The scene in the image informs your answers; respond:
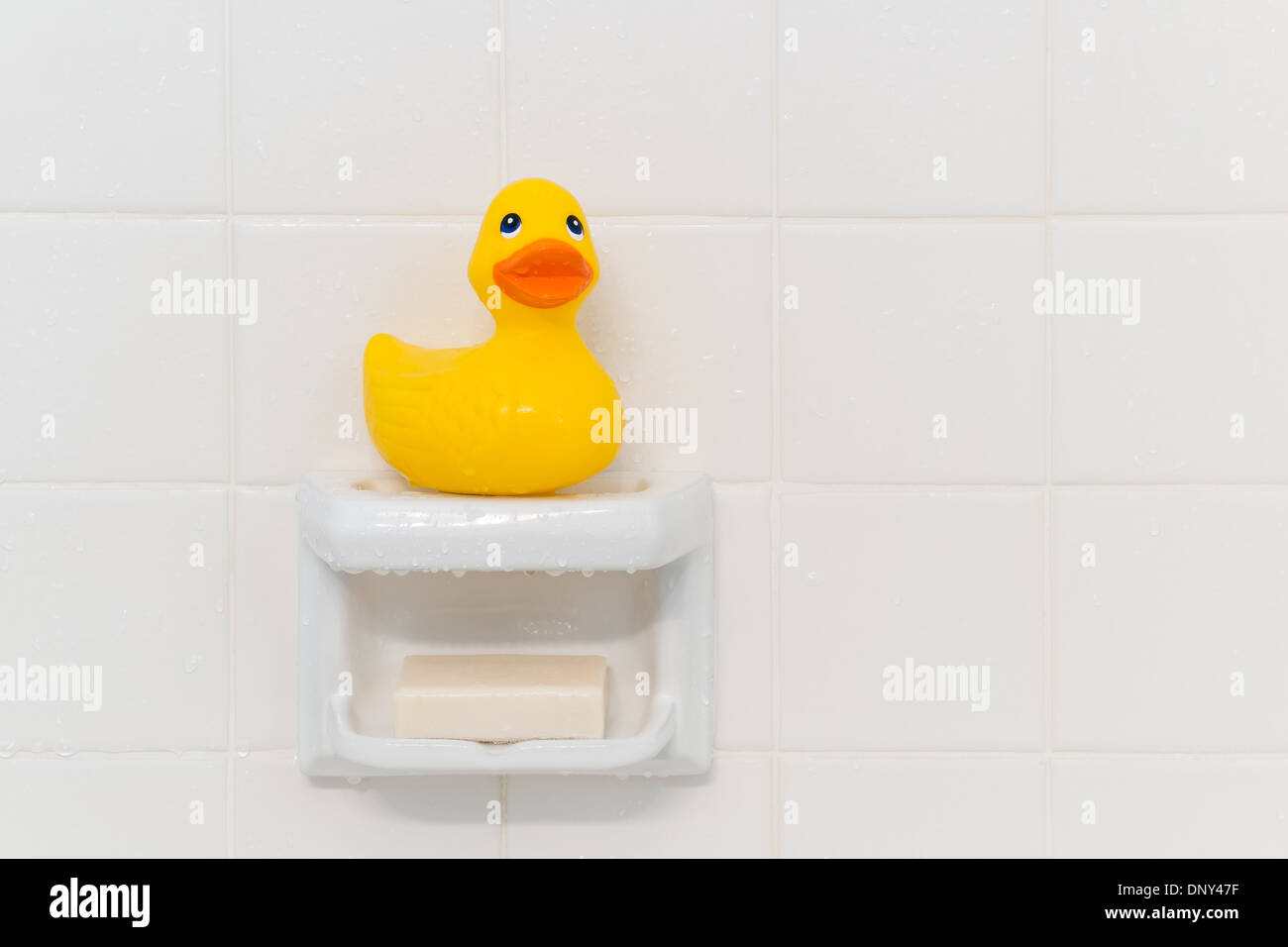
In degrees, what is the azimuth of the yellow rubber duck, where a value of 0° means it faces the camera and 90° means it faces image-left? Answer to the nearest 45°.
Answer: approximately 315°

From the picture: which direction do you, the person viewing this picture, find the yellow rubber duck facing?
facing the viewer and to the right of the viewer
